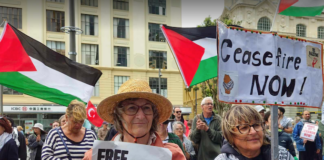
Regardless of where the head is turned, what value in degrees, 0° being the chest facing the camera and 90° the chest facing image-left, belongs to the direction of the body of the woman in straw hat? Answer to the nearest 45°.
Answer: approximately 0°

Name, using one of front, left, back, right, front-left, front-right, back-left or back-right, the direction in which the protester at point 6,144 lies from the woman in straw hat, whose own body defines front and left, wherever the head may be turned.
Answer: back-right

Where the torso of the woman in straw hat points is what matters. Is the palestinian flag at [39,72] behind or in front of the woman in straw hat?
behind

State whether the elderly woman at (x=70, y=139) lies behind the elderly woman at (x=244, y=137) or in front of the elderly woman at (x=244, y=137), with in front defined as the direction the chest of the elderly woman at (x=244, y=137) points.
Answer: behind

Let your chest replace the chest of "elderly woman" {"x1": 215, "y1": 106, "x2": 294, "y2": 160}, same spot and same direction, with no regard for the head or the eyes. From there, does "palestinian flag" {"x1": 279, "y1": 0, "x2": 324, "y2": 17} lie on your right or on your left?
on your left

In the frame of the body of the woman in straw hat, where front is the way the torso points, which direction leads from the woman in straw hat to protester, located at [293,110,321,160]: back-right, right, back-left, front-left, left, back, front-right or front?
back-left

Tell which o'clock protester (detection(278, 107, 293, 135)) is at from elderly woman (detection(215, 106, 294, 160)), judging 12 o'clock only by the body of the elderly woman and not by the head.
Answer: The protester is roughly at 6 o'clock from the elderly woman.

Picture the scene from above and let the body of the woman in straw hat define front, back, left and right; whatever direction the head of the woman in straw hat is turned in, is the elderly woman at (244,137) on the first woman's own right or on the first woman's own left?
on the first woman's own left
